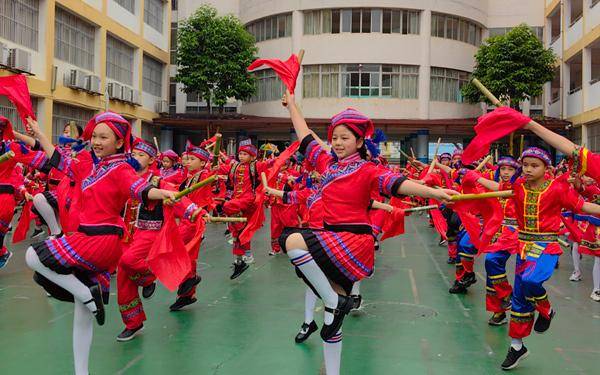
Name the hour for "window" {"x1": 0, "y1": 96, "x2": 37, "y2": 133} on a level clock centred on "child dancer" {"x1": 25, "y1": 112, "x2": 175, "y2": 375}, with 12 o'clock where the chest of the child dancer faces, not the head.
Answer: The window is roughly at 4 o'clock from the child dancer.

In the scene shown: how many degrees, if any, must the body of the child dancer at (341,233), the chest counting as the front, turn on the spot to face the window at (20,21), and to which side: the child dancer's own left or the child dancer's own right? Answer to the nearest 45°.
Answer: approximately 90° to the child dancer's own right

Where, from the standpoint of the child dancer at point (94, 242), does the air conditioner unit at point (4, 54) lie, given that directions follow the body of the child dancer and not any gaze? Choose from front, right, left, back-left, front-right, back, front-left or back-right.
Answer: back-right

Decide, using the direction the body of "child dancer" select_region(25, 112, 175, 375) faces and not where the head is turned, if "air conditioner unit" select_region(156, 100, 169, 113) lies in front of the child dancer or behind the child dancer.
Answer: behind

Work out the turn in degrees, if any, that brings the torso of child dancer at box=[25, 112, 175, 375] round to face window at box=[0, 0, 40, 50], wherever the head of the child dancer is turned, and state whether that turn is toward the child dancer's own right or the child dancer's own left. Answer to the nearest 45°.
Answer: approximately 135° to the child dancer's own right

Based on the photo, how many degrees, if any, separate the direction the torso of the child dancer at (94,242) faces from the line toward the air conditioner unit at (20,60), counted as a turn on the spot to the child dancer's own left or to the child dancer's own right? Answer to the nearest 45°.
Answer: approximately 135° to the child dancer's own right

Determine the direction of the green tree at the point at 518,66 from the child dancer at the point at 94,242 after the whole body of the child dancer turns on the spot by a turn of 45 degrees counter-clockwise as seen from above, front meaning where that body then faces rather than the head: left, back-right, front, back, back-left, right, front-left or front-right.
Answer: back-left

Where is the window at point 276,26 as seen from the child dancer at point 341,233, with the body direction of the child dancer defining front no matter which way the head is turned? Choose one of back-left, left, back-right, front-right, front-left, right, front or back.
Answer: back-right

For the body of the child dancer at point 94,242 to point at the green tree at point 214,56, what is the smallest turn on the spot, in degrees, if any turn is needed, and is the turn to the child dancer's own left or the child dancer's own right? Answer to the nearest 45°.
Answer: approximately 135° to the child dancer's own right

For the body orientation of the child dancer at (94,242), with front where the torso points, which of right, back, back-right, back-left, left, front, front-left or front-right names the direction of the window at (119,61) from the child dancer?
back-right

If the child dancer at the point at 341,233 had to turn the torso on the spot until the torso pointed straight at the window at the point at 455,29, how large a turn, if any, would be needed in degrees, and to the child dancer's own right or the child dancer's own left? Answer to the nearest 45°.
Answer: approximately 135° to the child dancer's own right
